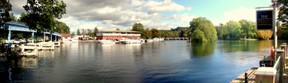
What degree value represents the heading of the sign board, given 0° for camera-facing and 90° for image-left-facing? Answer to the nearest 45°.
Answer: approximately 0°

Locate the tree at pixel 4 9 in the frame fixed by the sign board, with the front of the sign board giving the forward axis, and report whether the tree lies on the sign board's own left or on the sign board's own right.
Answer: on the sign board's own right

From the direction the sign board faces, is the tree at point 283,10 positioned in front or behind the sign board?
behind
